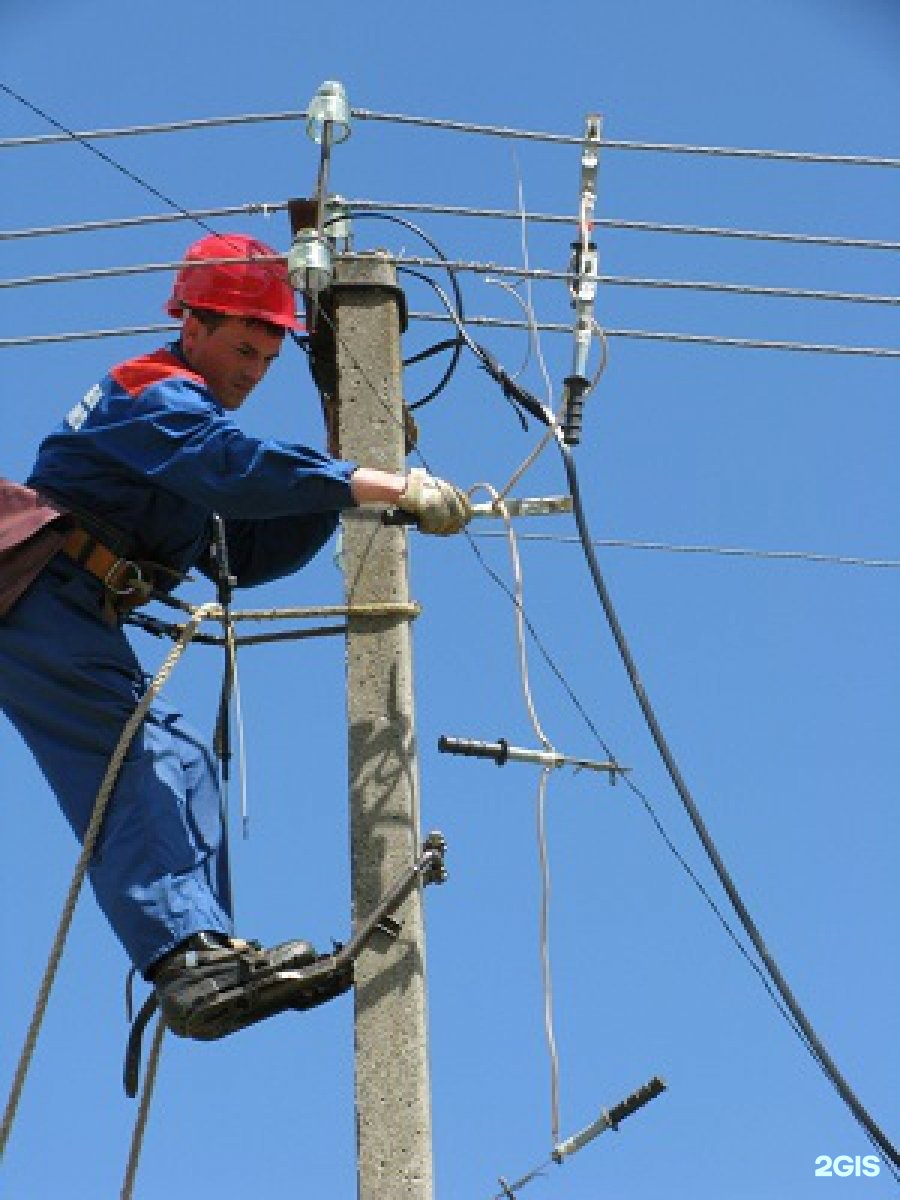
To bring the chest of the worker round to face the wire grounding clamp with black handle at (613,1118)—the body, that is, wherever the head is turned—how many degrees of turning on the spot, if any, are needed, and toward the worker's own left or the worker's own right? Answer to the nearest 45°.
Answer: approximately 45° to the worker's own left

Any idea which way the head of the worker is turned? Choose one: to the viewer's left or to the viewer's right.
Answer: to the viewer's right

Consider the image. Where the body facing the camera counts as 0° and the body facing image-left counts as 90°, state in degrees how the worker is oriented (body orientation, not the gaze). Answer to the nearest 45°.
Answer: approximately 270°
